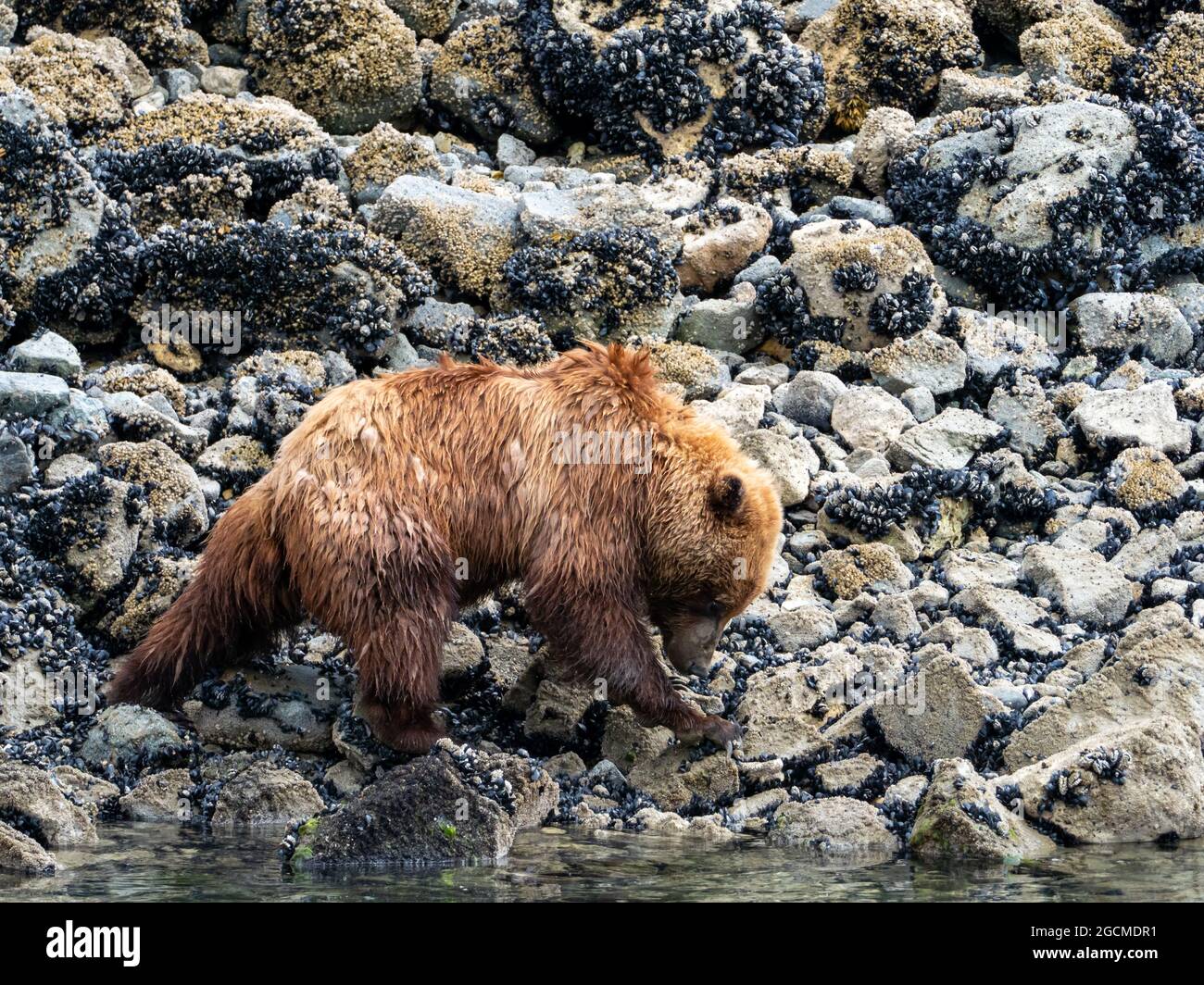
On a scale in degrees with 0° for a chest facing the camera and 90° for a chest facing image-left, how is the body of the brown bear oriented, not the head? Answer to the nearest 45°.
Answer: approximately 270°

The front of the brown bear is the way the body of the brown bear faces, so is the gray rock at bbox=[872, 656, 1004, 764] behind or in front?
in front

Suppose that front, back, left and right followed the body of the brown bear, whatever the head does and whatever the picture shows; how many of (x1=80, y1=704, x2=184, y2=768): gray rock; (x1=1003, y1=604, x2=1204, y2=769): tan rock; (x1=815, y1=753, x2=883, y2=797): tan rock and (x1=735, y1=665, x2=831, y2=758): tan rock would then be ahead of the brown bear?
3

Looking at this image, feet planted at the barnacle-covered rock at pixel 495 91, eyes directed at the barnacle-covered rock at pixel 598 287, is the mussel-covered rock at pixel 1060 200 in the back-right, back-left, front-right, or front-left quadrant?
front-left

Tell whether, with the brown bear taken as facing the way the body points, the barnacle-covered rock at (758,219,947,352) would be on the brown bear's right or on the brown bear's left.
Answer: on the brown bear's left

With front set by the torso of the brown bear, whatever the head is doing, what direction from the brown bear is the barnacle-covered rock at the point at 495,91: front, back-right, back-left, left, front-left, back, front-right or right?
left

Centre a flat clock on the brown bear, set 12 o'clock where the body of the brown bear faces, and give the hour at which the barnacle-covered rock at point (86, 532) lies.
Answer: The barnacle-covered rock is roughly at 7 o'clock from the brown bear.

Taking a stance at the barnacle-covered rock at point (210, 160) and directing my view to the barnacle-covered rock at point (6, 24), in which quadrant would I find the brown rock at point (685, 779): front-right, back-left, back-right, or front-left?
back-left

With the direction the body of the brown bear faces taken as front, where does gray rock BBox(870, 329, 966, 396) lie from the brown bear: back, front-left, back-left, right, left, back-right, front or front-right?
front-left

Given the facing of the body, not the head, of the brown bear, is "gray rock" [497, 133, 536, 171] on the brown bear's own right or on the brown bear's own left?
on the brown bear's own left
